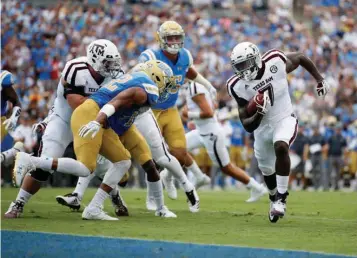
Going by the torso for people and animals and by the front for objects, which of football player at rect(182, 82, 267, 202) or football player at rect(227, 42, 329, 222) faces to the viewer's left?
football player at rect(182, 82, 267, 202)

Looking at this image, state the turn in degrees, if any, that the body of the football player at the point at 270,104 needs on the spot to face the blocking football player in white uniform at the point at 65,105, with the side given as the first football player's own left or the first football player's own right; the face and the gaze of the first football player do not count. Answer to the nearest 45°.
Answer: approximately 90° to the first football player's own right

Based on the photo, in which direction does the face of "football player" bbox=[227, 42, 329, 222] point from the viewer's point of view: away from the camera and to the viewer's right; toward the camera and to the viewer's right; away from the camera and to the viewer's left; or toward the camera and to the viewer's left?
toward the camera and to the viewer's left

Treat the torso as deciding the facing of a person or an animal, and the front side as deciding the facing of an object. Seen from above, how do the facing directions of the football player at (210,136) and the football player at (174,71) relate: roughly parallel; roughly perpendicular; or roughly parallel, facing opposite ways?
roughly perpendicular

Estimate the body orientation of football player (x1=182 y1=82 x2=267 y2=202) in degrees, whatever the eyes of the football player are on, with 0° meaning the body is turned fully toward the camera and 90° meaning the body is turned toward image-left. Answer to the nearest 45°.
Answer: approximately 90°

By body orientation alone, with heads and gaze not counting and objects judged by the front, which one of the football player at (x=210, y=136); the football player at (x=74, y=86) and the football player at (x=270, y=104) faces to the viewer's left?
the football player at (x=210, y=136)

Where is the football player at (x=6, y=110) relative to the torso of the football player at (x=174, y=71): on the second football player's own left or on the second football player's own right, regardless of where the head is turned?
on the second football player's own right

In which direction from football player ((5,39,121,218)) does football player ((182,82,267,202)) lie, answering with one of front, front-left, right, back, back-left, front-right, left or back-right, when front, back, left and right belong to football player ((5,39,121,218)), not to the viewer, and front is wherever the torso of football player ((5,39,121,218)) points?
left

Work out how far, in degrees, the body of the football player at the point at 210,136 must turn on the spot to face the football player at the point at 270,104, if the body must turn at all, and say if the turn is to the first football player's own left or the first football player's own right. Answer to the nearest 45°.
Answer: approximately 90° to the first football player's own left

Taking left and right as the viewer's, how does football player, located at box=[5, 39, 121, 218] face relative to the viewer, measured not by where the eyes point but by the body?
facing the viewer and to the right of the viewer

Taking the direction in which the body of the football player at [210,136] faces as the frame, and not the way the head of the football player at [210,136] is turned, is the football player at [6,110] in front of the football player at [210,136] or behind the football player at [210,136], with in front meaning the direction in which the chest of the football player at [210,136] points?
in front

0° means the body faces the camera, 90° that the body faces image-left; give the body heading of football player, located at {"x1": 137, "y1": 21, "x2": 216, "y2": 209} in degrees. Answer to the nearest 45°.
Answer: approximately 0°
